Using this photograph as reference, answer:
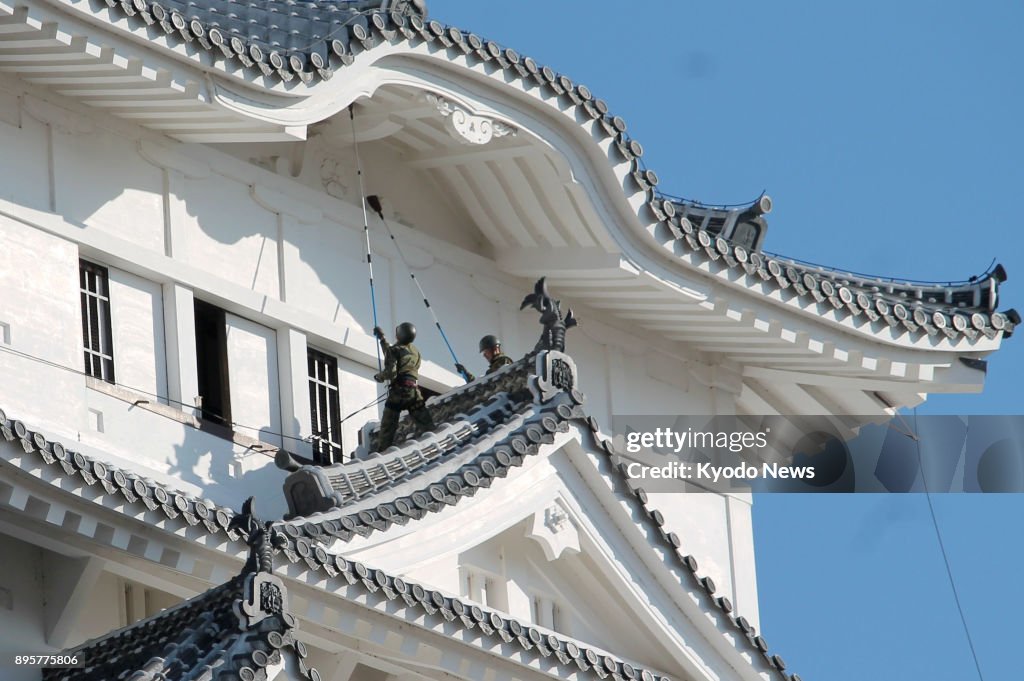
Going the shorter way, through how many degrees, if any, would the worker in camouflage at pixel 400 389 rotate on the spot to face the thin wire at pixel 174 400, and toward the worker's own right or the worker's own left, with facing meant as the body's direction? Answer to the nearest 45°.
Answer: approximately 45° to the worker's own left

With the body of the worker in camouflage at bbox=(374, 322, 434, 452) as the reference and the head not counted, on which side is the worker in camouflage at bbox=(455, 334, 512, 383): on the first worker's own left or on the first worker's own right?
on the first worker's own right

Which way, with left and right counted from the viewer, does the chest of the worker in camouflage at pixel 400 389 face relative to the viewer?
facing away from the viewer and to the left of the viewer

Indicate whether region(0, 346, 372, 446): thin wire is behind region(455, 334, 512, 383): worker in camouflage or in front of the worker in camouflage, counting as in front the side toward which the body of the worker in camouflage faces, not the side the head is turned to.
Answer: in front

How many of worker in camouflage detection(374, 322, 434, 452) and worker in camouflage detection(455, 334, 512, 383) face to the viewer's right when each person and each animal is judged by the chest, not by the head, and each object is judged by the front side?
0
